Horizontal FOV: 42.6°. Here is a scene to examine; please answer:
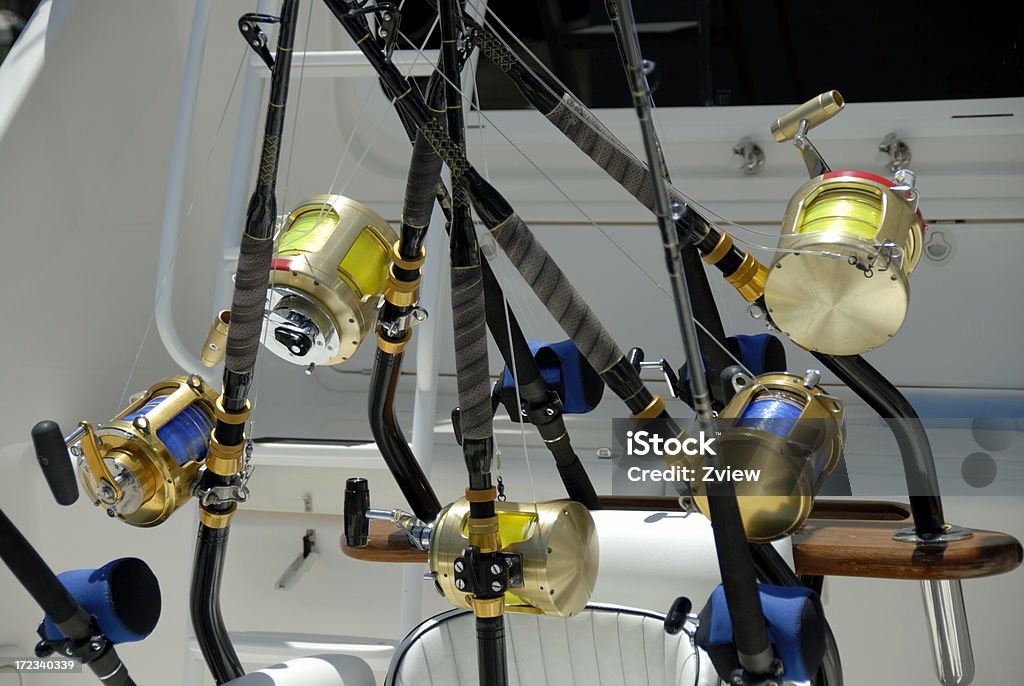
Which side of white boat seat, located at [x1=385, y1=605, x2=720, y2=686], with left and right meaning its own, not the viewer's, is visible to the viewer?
front

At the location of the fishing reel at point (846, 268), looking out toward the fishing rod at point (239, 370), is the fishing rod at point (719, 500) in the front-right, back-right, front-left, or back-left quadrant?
front-left
